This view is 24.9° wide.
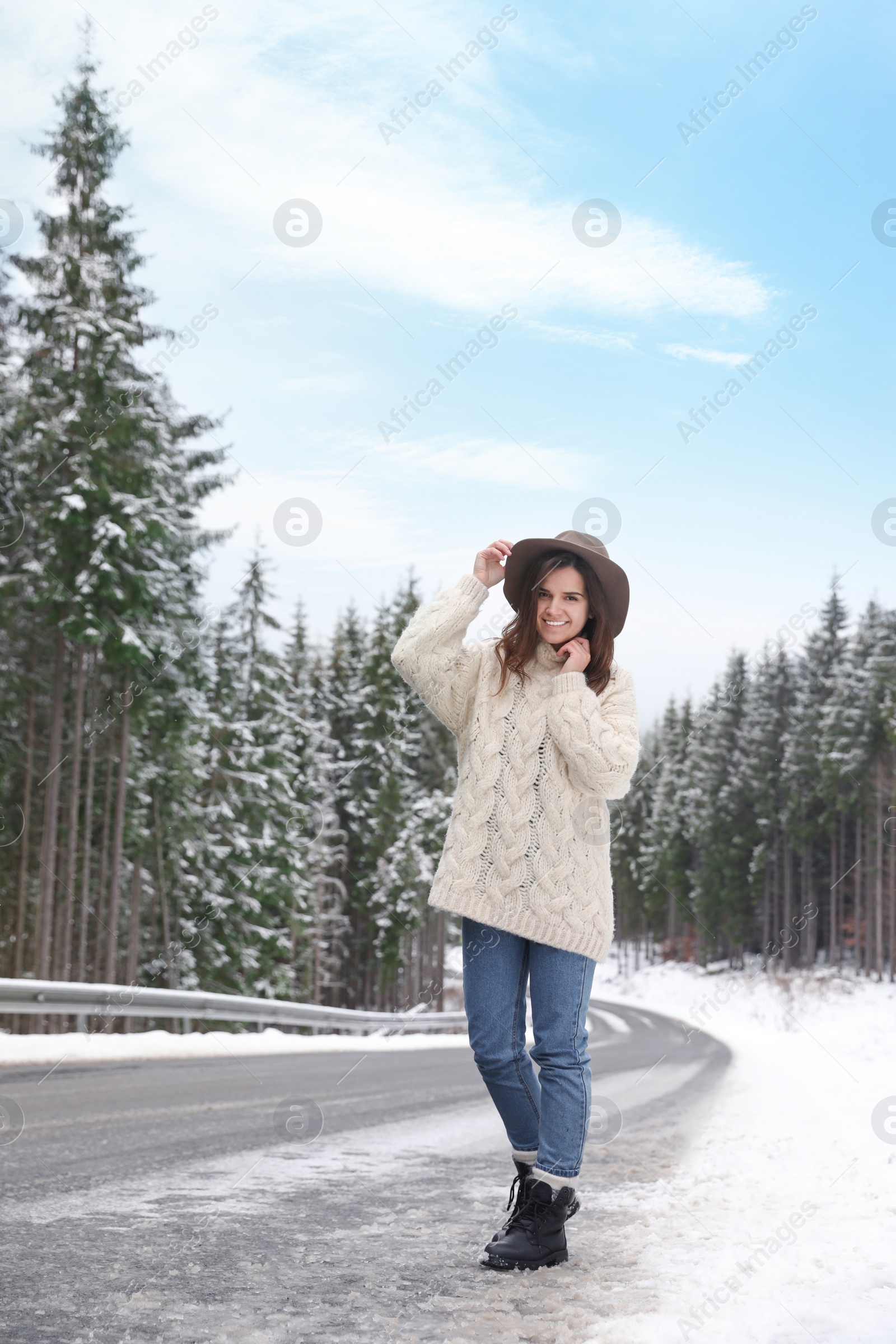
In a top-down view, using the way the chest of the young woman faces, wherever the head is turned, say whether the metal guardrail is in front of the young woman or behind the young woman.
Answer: behind

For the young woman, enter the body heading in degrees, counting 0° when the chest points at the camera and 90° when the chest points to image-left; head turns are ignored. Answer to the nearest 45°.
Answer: approximately 0°

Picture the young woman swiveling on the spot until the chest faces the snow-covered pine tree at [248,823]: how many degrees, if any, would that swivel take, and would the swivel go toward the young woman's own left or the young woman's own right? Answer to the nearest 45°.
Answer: approximately 180°

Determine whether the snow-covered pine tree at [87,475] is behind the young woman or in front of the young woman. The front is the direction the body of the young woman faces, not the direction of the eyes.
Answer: behind
